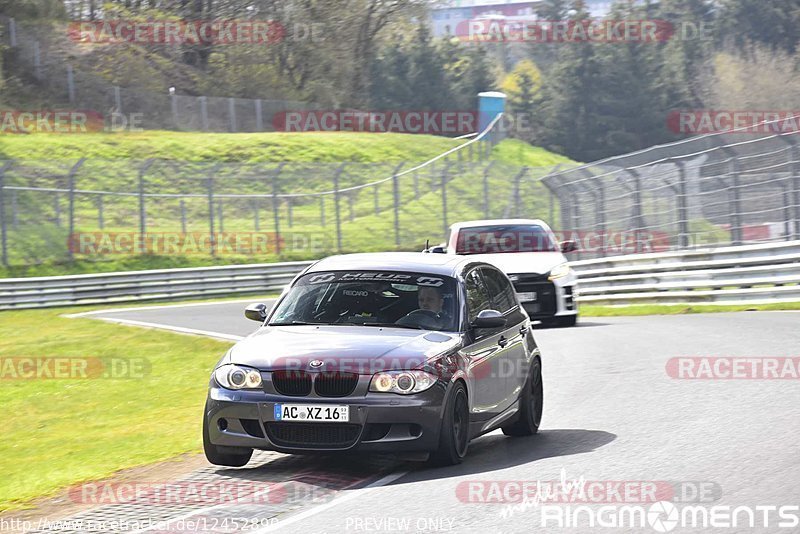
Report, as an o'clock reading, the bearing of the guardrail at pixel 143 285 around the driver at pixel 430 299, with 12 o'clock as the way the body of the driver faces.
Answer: The guardrail is roughly at 4 o'clock from the driver.

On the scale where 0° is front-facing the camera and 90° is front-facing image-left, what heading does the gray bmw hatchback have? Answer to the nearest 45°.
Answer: approximately 45°

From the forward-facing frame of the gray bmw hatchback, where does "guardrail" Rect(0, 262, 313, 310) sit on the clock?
The guardrail is roughly at 4 o'clock from the gray bmw hatchback.

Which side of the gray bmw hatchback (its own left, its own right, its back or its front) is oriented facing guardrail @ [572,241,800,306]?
back

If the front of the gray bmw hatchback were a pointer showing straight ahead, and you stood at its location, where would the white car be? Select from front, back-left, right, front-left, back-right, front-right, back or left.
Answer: back-right

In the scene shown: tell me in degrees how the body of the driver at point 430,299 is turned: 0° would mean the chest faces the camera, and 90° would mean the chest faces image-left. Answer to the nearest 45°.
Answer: approximately 45°

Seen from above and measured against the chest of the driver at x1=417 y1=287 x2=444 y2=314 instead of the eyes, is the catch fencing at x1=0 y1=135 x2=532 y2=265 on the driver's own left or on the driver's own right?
on the driver's own right
